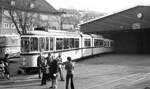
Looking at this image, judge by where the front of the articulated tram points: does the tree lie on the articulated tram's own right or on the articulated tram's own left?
on the articulated tram's own right

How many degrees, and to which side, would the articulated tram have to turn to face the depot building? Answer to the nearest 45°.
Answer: approximately 180°

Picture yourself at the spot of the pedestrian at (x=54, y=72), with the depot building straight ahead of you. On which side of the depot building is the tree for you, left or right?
left

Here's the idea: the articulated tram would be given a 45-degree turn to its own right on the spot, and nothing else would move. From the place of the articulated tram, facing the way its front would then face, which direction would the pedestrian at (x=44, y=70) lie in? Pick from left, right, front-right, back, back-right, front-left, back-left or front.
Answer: left

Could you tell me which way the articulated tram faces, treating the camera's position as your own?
facing the viewer and to the left of the viewer

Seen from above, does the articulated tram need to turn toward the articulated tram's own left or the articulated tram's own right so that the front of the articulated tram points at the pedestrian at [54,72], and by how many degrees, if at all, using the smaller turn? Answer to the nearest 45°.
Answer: approximately 45° to the articulated tram's own left
